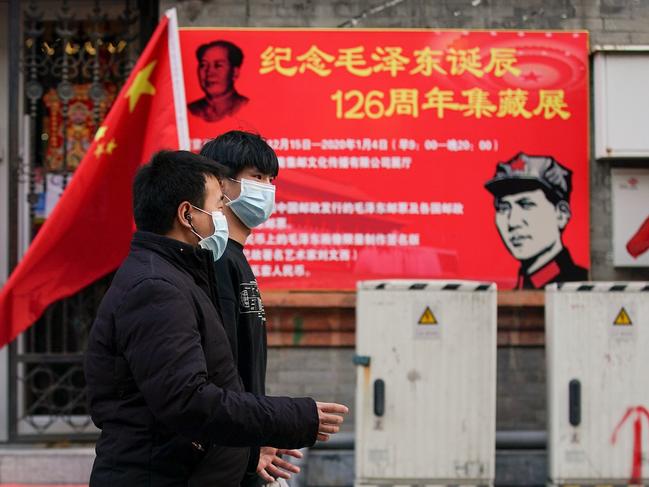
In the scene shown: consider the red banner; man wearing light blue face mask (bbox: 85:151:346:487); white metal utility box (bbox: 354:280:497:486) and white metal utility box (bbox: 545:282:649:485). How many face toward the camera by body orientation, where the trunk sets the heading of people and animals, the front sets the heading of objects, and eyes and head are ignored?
3

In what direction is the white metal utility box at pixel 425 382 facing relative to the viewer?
toward the camera

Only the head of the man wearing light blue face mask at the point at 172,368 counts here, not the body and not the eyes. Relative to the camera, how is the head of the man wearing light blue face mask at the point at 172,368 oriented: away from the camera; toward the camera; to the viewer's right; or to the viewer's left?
to the viewer's right

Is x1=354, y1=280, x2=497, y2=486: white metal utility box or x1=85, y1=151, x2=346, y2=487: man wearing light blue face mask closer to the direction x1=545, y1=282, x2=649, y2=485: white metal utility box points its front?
the man wearing light blue face mask

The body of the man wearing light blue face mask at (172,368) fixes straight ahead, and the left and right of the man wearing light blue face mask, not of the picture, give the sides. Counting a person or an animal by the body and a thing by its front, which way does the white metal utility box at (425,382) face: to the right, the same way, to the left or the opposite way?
to the right

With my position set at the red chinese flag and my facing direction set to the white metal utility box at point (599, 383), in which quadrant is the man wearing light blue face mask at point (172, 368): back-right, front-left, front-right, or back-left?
front-right

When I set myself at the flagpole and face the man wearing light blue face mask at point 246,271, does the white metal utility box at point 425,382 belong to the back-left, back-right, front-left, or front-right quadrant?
front-left

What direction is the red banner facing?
toward the camera

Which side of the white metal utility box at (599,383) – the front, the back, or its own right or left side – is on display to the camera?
front

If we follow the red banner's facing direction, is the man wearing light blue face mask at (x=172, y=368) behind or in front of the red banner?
in front

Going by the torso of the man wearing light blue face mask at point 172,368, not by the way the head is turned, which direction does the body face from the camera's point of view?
to the viewer's right

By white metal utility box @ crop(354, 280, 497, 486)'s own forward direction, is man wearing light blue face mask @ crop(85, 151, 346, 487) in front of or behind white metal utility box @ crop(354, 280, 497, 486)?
in front

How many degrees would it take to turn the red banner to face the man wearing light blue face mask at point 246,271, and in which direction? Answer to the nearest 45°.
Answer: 0° — it already faces them

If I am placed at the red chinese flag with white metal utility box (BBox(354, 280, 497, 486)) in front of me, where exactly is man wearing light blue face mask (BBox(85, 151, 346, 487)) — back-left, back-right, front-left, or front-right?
front-right

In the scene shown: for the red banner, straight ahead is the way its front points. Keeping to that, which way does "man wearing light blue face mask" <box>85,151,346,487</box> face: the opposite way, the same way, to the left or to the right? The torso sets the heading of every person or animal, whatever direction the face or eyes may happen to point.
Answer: to the left

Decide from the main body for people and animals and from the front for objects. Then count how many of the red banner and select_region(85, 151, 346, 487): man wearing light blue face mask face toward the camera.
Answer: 1

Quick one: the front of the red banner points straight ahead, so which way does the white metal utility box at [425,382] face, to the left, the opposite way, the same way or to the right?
the same way

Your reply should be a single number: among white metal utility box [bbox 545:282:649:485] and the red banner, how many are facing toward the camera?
2

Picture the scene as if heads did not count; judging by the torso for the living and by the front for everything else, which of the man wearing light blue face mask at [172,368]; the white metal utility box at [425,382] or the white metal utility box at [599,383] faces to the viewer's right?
the man wearing light blue face mask
